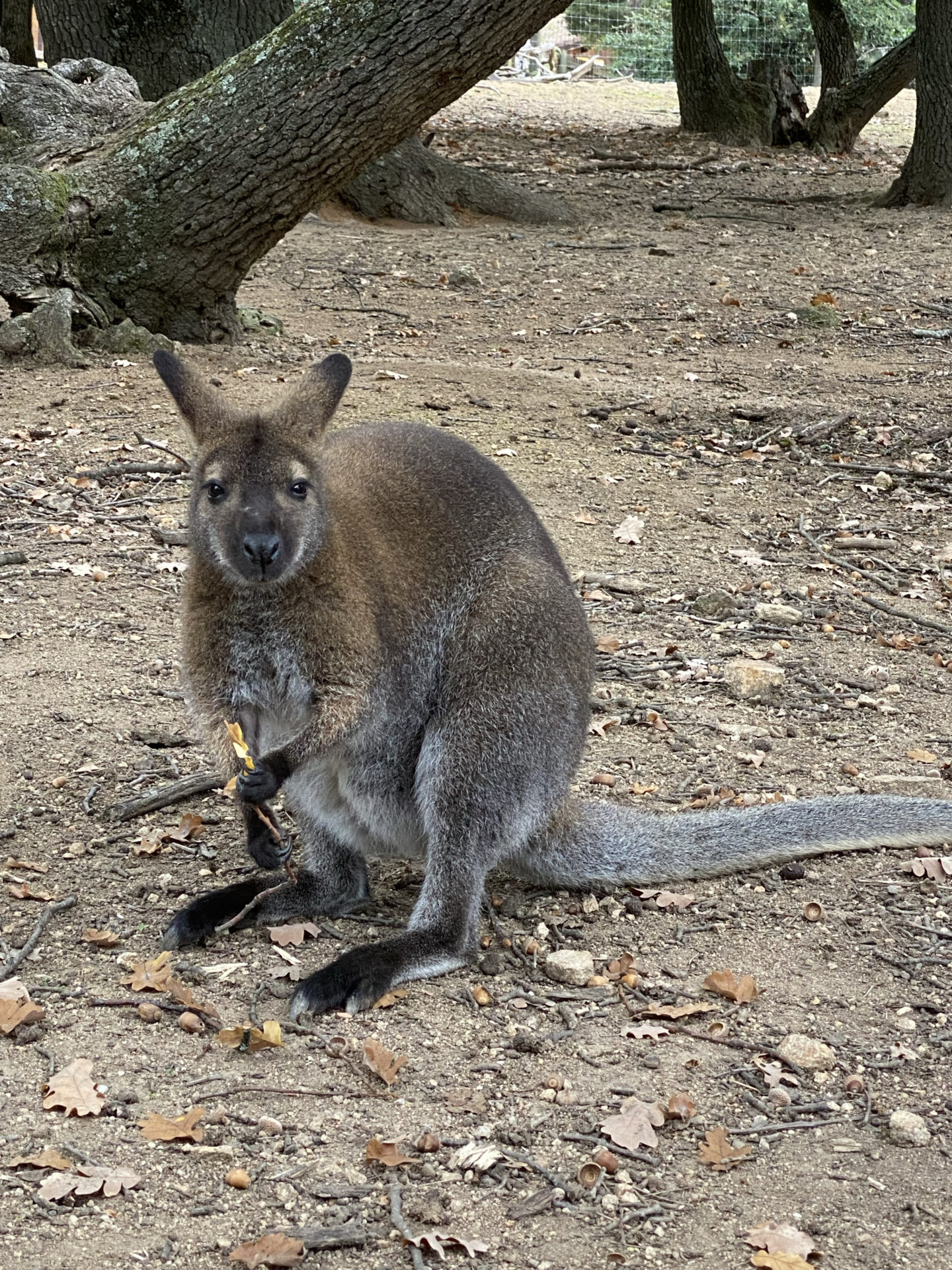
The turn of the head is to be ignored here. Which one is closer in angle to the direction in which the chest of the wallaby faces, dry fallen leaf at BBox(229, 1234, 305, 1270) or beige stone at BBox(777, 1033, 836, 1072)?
the dry fallen leaf

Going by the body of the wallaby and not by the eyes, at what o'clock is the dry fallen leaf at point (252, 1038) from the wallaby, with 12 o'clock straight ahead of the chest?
The dry fallen leaf is roughly at 11 o'clock from the wallaby.

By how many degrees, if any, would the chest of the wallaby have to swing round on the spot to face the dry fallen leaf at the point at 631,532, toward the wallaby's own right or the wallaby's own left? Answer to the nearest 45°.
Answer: approximately 135° to the wallaby's own right

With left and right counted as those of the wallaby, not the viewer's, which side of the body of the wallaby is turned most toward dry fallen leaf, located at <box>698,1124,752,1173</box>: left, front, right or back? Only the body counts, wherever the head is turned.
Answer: left

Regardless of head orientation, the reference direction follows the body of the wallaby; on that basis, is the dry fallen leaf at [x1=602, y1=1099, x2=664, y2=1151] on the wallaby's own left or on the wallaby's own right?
on the wallaby's own left

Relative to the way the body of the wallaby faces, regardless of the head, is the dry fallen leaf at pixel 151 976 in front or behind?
in front

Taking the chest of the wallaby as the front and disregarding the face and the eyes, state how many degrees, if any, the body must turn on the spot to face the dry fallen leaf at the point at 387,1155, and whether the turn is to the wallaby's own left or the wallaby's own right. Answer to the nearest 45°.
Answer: approximately 45° to the wallaby's own left

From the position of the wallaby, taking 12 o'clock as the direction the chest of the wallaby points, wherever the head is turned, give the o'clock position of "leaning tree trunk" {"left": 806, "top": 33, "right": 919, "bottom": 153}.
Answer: The leaning tree trunk is roughly at 5 o'clock from the wallaby.

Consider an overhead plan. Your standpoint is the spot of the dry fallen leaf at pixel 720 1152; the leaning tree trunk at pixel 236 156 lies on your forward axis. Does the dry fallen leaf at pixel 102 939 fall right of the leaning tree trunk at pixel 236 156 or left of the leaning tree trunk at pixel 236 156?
left

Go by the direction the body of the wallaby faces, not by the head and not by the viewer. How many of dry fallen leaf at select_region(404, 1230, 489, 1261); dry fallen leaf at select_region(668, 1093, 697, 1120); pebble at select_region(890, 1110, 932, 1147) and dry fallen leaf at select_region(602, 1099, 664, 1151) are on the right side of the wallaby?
0

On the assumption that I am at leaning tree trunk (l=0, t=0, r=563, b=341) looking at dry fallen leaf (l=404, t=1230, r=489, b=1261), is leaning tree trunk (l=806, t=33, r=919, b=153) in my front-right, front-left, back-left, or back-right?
back-left

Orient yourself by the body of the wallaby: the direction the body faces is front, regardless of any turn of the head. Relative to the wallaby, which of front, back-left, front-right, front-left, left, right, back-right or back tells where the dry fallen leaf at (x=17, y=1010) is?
front

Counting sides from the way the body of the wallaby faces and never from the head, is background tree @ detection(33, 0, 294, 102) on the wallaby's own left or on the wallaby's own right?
on the wallaby's own right

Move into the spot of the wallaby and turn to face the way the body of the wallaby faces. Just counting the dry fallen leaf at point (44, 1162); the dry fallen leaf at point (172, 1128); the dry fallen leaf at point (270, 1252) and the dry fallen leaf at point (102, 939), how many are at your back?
0

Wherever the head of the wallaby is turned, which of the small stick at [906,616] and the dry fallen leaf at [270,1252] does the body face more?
the dry fallen leaf

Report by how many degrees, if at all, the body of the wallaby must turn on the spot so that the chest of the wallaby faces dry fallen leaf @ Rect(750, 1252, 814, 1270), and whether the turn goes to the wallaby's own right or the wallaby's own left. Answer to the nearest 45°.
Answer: approximately 90° to the wallaby's own left

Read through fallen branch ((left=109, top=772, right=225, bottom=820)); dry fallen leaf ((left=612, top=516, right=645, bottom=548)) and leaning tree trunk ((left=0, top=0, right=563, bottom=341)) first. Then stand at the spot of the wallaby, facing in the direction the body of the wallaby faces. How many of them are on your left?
0

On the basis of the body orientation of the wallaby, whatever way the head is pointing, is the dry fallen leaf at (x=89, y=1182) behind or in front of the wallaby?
in front

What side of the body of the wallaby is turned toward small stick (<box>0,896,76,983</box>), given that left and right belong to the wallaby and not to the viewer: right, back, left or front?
front

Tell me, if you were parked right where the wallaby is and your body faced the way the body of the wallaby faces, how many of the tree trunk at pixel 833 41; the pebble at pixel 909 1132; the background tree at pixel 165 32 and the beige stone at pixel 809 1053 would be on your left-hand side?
2

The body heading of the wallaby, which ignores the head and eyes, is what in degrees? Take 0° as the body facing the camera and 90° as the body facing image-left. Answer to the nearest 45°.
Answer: approximately 45°

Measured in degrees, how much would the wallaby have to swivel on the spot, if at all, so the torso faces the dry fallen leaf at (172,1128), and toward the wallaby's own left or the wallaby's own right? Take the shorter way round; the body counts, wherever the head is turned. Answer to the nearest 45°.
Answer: approximately 45° to the wallaby's own left
